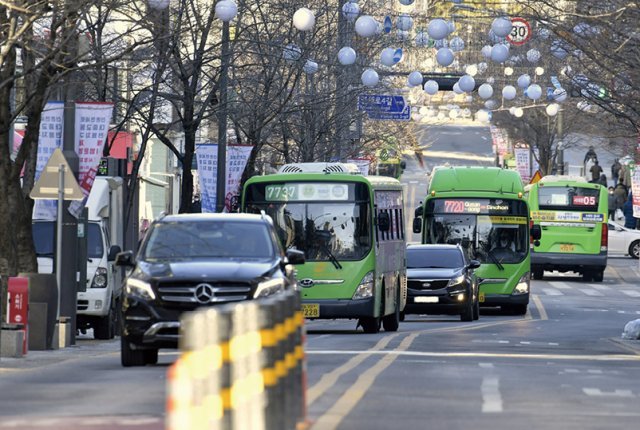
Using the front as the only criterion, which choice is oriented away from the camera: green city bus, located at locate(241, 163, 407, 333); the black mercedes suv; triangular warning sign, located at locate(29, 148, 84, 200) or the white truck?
the triangular warning sign

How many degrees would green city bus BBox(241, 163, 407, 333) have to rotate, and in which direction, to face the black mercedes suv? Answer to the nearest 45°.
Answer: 0° — it already faces it

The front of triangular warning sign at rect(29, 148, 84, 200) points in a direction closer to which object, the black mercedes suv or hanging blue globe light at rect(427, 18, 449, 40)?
the hanging blue globe light

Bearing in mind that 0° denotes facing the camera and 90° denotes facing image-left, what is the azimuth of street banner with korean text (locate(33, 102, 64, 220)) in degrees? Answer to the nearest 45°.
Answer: approximately 0°

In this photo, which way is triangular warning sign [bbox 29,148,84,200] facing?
away from the camera

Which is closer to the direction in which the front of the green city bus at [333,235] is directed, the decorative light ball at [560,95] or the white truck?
the white truck

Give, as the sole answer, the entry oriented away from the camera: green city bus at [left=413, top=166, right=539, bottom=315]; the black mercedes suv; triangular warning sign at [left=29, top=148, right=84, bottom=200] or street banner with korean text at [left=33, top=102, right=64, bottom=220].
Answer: the triangular warning sign

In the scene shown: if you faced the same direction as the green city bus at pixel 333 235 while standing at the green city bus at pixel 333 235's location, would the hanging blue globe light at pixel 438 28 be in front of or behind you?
behind

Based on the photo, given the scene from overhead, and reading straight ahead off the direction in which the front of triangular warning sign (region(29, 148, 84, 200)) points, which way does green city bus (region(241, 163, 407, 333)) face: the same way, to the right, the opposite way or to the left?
the opposite way
